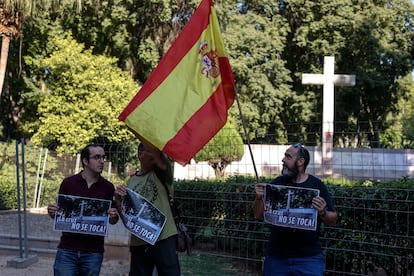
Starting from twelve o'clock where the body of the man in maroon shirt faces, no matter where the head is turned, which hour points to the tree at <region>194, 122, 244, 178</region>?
The tree is roughly at 7 o'clock from the man in maroon shirt.

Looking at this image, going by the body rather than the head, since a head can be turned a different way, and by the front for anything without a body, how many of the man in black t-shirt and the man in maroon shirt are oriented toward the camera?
2

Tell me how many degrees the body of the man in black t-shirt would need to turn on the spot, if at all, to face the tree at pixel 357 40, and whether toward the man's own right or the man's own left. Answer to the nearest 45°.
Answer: approximately 180°

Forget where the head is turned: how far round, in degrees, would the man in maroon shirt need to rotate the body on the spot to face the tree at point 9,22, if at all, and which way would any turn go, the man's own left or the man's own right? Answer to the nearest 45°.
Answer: approximately 180°

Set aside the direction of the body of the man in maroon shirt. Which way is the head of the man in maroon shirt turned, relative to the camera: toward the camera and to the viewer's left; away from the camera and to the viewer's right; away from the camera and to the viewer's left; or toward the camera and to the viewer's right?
toward the camera and to the viewer's right

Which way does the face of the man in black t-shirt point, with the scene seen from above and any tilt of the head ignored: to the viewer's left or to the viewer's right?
to the viewer's left

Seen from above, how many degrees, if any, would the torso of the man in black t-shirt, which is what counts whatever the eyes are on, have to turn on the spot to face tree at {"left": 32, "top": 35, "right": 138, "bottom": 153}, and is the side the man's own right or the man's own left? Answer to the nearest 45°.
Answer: approximately 135° to the man's own right

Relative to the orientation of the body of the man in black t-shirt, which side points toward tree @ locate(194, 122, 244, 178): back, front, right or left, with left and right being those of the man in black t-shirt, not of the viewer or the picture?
back

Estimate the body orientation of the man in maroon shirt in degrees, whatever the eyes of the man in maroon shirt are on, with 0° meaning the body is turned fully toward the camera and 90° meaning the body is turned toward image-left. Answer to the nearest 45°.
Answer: approximately 0°

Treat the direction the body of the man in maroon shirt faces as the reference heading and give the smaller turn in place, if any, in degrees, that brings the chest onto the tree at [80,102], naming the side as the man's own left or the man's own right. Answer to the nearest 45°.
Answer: approximately 180°

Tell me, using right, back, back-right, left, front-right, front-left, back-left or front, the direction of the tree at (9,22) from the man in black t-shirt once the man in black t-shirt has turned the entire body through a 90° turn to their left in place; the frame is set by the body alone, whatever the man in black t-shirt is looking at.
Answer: back-left

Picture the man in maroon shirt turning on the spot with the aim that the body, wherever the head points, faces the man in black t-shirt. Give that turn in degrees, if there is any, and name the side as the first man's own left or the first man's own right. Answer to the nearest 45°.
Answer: approximately 45° to the first man's own left
